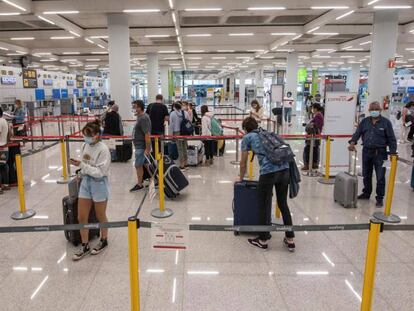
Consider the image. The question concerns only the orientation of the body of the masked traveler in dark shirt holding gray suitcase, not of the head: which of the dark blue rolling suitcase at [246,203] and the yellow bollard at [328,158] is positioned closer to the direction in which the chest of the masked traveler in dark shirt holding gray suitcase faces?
the dark blue rolling suitcase

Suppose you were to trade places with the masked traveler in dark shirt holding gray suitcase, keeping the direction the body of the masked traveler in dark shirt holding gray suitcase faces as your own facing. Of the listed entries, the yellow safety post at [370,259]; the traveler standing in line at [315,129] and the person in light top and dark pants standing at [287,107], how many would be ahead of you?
1

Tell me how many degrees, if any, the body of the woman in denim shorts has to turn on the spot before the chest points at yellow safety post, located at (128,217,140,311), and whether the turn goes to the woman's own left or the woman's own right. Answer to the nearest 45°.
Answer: approximately 45° to the woman's own left

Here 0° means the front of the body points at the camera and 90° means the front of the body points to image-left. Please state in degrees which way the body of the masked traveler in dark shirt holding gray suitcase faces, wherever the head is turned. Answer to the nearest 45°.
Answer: approximately 0°

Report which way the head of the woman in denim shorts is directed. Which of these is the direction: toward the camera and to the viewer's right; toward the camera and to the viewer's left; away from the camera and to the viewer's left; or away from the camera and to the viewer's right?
toward the camera and to the viewer's left

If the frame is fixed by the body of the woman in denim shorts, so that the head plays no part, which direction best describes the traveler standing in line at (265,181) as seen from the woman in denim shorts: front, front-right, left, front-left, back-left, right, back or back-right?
back-left
